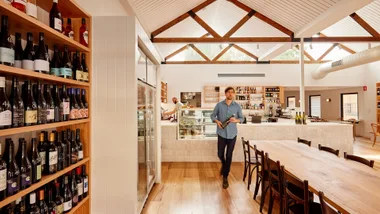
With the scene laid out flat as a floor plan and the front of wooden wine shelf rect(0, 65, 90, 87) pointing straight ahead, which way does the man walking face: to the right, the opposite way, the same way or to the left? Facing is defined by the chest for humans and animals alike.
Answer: to the right

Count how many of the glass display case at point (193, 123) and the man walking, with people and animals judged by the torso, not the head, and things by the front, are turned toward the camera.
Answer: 2

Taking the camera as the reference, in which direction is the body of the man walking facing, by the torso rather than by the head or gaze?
toward the camera

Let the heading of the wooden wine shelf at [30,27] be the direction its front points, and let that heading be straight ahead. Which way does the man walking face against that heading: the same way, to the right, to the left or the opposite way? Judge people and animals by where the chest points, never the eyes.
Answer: to the right

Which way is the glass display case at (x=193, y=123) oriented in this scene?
toward the camera

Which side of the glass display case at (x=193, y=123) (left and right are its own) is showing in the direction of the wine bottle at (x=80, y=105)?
front

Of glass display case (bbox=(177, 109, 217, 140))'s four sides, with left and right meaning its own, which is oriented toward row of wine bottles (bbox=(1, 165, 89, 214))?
front

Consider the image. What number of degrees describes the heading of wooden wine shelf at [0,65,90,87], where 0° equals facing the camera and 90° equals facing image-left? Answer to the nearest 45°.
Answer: approximately 315°

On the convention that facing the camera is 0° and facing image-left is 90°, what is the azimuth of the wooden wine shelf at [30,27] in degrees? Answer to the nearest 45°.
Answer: approximately 315°
